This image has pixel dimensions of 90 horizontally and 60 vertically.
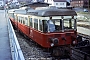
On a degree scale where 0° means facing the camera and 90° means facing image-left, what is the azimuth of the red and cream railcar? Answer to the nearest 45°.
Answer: approximately 315°
